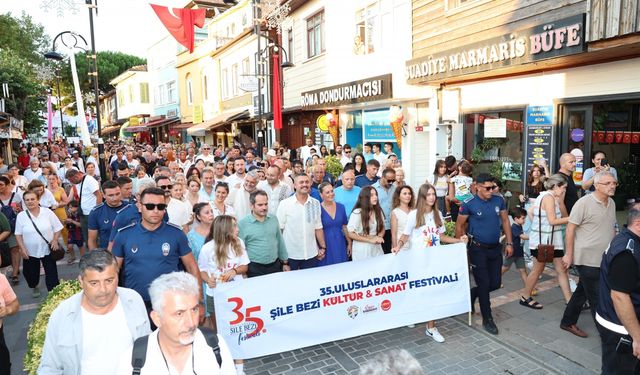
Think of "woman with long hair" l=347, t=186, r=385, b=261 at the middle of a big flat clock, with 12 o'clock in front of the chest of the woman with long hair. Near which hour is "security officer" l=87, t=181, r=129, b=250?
The security officer is roughly at 4 o'clock from the woman with long hair.

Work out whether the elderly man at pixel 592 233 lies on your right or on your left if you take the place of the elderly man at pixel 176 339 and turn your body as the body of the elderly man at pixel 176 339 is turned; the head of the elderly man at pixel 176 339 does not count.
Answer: on your left

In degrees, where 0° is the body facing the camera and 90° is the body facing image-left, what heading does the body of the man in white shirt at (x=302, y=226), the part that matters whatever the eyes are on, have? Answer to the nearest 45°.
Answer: approximately 0°

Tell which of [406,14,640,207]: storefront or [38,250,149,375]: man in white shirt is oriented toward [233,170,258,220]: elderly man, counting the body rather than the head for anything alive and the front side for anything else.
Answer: the storefront

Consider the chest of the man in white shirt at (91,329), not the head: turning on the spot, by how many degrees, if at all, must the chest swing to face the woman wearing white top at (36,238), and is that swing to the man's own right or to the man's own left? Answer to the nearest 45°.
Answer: approximately 180°

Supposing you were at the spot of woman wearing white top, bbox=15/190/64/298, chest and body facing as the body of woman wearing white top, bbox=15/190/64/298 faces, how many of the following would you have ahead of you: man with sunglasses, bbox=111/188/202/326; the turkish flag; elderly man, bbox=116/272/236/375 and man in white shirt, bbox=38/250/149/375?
3

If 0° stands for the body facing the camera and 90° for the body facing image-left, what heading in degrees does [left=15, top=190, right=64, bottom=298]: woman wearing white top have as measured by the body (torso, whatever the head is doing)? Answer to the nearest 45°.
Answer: approximately 0°

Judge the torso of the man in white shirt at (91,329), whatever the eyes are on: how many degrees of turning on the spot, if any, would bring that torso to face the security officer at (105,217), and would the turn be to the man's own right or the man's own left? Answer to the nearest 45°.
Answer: approximately 180°

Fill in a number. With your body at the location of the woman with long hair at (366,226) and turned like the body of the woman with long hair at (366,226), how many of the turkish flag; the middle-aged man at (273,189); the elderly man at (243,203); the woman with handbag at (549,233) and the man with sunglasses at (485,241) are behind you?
3
